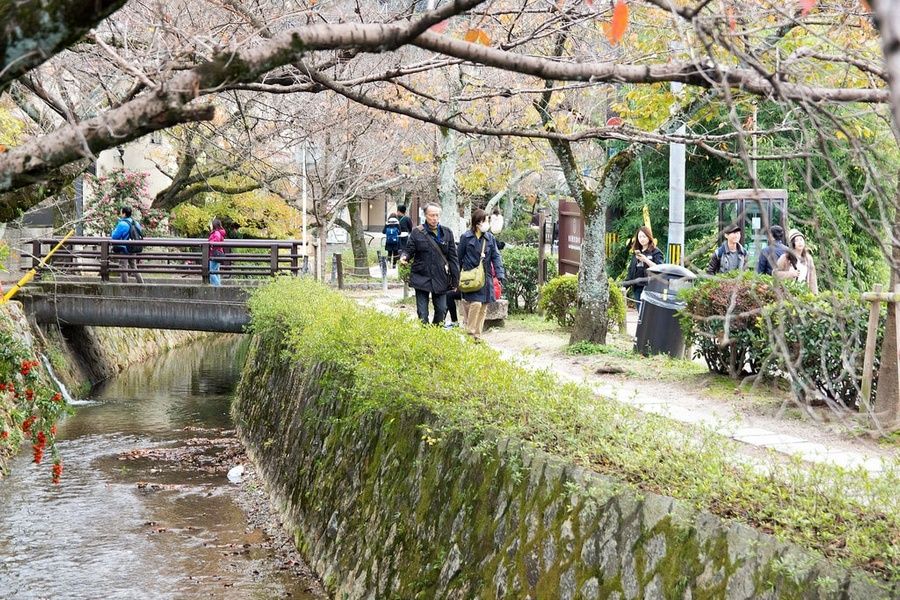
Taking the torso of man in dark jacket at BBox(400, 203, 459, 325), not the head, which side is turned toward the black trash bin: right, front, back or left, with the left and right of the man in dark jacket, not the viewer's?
left

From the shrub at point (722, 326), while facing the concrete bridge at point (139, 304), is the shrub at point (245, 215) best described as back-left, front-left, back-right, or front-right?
front-right

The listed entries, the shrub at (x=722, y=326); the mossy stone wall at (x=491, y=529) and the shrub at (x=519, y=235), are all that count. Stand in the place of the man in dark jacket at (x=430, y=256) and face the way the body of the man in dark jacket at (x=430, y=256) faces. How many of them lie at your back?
1

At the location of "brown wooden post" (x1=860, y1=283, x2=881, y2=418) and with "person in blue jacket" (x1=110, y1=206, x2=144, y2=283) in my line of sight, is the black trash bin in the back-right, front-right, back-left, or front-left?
front-right

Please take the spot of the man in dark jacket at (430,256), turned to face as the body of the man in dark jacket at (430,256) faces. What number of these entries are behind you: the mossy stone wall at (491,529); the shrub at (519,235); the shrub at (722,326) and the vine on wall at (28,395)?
1

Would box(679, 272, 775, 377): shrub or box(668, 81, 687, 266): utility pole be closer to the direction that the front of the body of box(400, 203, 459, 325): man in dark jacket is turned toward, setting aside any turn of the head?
the shrub

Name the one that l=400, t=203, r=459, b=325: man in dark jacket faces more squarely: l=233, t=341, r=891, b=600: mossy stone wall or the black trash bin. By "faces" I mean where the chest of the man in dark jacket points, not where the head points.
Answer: the mossy stone wall

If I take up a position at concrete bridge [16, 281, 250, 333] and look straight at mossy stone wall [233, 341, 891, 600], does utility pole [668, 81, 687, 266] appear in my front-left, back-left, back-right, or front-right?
front-left

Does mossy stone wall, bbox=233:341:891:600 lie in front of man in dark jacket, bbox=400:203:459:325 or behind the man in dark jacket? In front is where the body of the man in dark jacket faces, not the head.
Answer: in front

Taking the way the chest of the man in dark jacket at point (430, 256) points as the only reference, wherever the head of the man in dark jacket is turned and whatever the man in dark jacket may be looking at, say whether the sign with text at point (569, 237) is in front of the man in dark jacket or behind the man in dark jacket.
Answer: behind

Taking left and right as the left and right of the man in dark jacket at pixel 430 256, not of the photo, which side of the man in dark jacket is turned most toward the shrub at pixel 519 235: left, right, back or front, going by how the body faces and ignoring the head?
back

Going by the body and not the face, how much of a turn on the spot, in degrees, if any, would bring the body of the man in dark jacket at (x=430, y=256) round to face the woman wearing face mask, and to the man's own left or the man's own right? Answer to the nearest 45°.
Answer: approximately 135° to the man's own left

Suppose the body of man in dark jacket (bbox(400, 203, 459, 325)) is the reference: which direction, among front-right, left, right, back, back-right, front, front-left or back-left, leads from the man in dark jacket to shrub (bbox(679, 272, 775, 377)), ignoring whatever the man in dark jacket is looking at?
front-left

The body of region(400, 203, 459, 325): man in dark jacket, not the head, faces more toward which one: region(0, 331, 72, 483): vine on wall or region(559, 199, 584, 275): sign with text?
the vine on wall

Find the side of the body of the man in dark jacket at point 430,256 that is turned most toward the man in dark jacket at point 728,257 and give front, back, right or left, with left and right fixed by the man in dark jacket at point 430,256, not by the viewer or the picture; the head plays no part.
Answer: left

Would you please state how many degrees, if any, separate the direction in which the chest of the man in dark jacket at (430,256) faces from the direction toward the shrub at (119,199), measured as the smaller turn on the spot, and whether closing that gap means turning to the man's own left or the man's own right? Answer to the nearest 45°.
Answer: approximately 135° to the man's own right

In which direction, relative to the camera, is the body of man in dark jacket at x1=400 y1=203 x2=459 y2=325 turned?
toward the camera
